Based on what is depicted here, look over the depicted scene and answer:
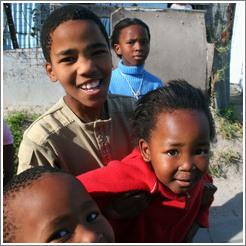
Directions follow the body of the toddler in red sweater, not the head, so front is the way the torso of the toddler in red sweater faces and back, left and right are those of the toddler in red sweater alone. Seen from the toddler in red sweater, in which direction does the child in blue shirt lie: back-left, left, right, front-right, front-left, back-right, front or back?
back-left

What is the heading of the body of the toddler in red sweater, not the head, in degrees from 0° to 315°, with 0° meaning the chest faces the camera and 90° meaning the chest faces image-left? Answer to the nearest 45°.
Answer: approximately 315°
